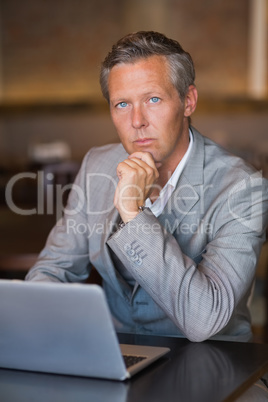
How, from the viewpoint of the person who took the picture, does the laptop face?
facing away from the viewer and to the right of the viewer

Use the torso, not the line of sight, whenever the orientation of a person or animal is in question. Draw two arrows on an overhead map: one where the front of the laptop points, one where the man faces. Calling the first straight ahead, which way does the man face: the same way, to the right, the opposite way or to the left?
the opposite way

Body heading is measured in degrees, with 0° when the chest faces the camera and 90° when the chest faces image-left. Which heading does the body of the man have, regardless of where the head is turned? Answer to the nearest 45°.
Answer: approximately 45°

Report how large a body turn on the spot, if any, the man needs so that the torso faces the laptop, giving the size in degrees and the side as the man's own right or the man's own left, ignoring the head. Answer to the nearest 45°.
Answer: approximately 45° to the man's own left
